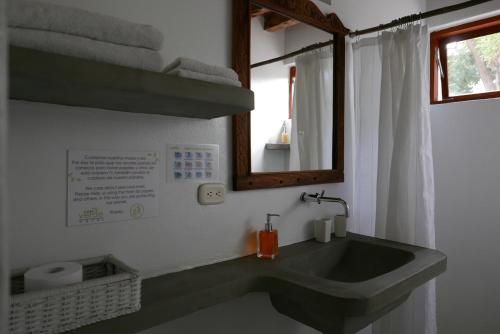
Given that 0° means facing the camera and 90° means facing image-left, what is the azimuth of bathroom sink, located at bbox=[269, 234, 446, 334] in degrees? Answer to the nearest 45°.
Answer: approximately 315°

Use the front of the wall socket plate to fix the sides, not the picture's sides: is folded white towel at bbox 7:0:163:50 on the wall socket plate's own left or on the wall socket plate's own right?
on the wall socket plate's own right

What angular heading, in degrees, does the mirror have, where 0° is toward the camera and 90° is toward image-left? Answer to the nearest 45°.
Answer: approximately 315°

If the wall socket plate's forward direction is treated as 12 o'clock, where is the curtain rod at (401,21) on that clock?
The curtain rod is roughly at 10 o'clock from the wall socket plate.

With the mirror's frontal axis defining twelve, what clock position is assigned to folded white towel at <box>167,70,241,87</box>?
The folded white towel is roughly at 2 o'clock from the mirror.

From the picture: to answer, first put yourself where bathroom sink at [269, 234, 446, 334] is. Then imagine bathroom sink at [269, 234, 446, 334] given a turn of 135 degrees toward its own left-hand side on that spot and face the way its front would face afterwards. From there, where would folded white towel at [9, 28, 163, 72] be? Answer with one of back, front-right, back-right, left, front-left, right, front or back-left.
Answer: back-left
